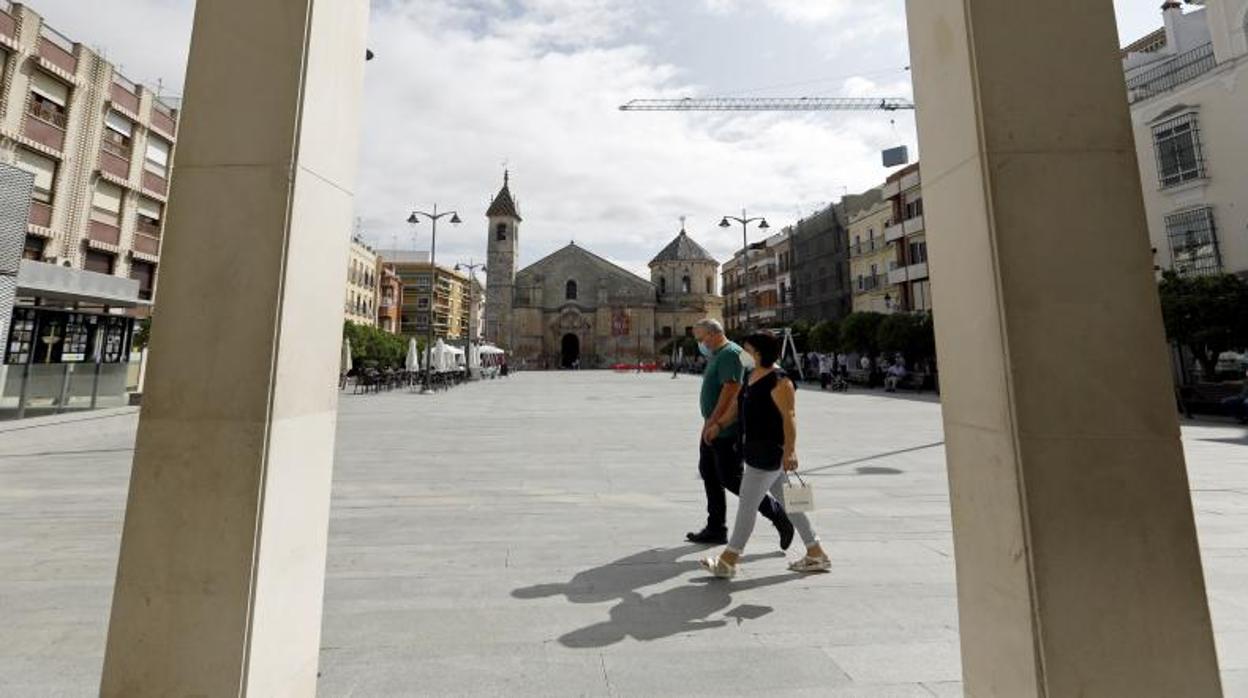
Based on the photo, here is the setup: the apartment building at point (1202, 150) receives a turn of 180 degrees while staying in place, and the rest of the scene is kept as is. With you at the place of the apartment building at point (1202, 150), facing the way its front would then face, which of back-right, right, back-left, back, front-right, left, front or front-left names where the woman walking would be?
back-right

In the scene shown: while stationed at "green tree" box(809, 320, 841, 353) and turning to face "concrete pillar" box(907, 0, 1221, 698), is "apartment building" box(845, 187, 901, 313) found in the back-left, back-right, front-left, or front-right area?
back-left

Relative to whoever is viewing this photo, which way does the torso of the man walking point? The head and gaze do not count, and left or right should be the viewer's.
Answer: facing to the left of the viewer

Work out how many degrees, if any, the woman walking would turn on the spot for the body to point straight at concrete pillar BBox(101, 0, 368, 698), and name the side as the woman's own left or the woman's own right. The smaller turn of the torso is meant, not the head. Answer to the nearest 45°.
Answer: approximately 45° to the woman's own left

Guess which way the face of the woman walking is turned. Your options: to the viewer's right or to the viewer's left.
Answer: to the viewer's left

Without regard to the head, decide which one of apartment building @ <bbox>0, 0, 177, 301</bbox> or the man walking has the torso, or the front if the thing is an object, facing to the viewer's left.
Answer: the man walking

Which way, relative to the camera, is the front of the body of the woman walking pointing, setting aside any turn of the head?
to the viewer's left

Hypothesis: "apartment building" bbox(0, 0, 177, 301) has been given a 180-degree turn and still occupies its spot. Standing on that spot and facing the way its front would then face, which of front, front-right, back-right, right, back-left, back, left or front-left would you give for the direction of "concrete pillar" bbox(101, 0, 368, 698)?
back-left

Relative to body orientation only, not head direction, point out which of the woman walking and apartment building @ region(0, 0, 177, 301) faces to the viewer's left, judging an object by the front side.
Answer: the woman walking

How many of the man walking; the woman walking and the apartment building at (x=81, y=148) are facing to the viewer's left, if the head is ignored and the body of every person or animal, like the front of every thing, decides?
2

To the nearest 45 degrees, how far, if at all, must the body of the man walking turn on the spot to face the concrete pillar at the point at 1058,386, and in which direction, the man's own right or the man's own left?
approximately 135° to the man's own left

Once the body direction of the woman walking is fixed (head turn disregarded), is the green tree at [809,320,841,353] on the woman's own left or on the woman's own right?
on the woman's own right
